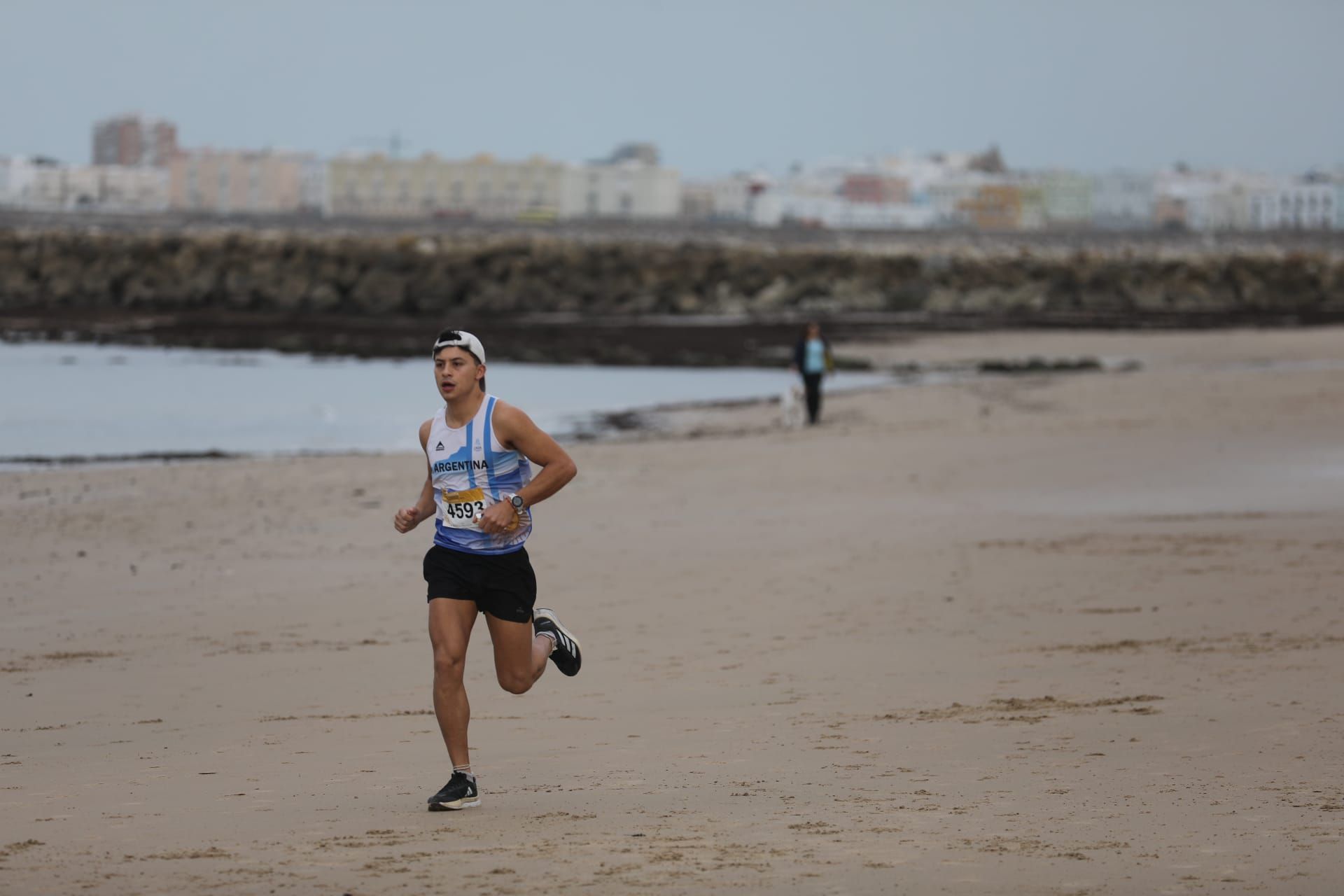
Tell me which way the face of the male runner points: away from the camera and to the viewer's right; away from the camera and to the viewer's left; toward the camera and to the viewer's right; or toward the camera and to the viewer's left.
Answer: toward the camera and to the viewer's left

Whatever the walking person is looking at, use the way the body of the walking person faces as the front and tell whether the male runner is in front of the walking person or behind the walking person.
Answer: in front

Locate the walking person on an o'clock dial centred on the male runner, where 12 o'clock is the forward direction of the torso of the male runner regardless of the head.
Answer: The walking person is roughly at 5 o'clock from the male runner.

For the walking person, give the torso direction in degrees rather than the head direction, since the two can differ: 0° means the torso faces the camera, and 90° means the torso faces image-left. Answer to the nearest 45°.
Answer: approximately 0°

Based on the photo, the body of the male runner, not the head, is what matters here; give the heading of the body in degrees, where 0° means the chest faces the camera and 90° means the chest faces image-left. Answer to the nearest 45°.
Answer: approximately 45°

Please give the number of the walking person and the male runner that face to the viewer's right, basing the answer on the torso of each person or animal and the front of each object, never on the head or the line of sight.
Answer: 0
